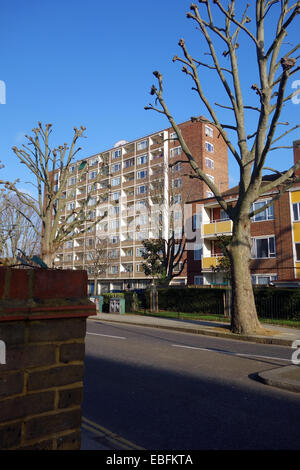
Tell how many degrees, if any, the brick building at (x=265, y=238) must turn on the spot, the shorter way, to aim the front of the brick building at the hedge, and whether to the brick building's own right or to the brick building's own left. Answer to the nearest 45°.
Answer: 0° — it already faces it

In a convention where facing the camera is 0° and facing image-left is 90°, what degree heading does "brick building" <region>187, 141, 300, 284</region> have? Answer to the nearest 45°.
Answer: approximately 45°

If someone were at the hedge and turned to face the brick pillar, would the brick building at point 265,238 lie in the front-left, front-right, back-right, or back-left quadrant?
back-left

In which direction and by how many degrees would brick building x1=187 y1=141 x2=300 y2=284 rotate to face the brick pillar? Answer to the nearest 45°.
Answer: approximately 45° to its left
